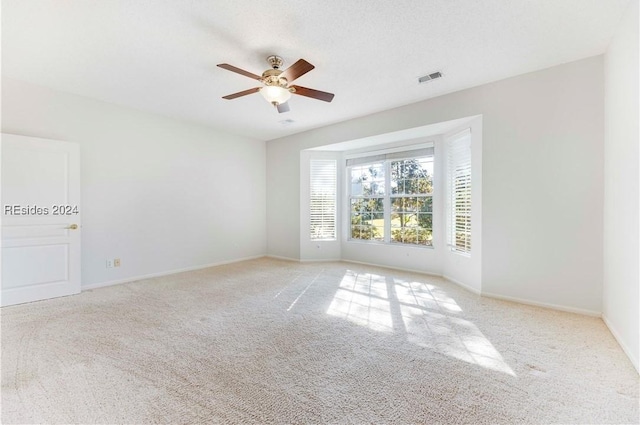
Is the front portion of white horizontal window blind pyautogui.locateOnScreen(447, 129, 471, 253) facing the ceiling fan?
yes

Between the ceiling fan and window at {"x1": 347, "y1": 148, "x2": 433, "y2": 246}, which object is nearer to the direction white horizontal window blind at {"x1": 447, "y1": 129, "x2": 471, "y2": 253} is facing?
the ceiling fan

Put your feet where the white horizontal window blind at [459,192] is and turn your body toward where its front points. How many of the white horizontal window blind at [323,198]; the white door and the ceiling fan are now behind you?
0

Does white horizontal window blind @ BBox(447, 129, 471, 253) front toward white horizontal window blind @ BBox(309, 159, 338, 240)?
no

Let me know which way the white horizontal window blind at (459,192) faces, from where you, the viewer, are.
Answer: facing the viewer and to the left of the viewer

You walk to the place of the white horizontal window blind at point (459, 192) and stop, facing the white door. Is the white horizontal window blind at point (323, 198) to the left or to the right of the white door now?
right

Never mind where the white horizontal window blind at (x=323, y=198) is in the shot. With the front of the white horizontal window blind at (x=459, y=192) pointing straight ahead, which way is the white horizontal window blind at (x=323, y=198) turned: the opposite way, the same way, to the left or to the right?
to the left

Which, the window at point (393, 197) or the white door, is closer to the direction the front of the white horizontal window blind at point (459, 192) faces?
the white door

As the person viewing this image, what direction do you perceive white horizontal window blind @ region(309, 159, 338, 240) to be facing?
facing the viewer

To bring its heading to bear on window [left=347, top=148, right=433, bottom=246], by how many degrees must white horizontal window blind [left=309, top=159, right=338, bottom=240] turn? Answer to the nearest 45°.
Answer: approximately 45° to its left

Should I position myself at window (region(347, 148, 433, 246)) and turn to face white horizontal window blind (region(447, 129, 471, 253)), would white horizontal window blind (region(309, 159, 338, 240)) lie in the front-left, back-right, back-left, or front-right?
back-right

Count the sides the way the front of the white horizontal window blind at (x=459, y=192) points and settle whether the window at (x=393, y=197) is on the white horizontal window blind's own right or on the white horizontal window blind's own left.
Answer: on the white horizontal window blind's own right

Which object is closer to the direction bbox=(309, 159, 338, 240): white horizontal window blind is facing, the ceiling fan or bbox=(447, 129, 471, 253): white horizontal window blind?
the ceiling fan

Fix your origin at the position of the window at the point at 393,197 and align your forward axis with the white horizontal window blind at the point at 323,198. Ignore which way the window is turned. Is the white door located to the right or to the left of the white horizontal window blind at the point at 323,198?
left

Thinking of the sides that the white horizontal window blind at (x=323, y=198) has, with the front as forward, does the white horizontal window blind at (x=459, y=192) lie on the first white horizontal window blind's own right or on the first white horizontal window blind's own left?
on the first white horizontal window blind's own left

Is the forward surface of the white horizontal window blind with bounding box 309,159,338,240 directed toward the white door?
no

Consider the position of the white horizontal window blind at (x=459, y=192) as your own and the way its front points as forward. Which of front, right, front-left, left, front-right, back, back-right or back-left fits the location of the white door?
front
